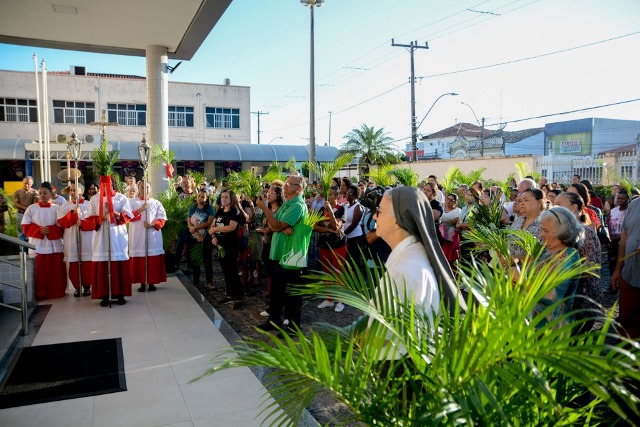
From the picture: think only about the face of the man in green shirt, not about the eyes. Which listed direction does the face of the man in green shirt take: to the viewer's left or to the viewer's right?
to the viewer's left

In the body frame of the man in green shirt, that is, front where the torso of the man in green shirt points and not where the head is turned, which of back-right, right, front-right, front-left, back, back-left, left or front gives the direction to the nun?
left

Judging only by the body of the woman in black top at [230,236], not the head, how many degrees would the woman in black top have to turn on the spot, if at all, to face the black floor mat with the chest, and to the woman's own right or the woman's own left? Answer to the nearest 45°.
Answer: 0° — they already face it

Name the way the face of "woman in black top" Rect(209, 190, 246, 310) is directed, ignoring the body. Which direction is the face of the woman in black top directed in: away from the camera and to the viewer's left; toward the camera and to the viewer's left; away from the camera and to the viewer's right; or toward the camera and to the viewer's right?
toward the camera and to the viewer's left

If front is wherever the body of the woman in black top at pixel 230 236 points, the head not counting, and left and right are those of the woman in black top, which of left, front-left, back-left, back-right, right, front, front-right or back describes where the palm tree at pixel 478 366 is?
front-left

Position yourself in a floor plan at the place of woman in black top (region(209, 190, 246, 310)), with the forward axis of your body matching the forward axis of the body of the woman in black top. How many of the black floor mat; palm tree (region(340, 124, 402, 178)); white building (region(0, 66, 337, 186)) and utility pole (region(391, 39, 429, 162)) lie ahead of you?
1

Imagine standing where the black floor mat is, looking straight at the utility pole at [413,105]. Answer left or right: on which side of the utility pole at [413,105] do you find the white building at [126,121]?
left

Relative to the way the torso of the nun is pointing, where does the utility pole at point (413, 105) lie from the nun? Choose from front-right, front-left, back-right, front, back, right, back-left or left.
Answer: right

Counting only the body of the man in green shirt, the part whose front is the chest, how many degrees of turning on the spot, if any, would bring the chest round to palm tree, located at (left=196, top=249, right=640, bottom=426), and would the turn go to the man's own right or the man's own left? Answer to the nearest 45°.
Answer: approximately 90° to the man's own left

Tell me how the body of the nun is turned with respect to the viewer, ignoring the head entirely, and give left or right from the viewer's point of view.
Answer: facing to the left of the viewer

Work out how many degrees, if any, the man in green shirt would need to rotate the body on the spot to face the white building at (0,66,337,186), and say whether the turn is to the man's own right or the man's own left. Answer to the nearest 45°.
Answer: approximately 90° to the man's own right

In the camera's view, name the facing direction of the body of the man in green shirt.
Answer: to the viewer's left
